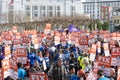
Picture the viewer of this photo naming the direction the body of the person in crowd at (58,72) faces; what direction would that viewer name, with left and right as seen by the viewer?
facing the viewer and to the right of the viewer
